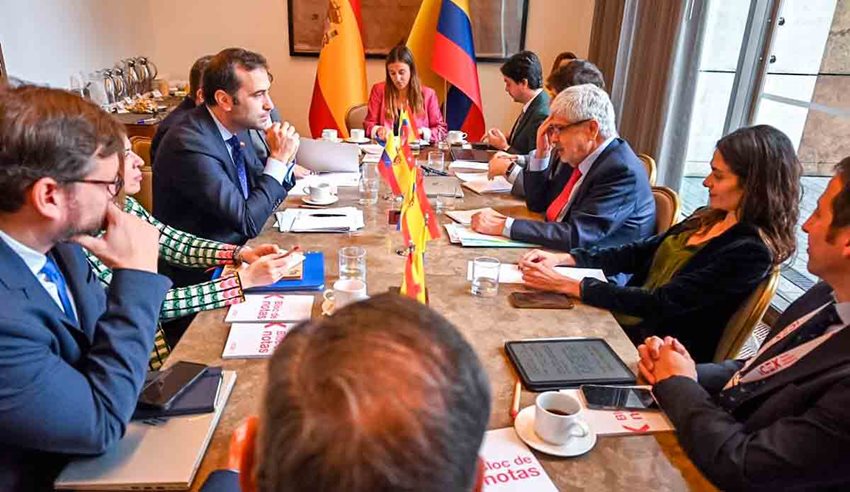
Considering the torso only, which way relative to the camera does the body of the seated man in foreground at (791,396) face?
to the viewer's left

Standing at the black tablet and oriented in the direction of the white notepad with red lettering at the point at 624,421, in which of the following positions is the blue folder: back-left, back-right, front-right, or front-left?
back-right

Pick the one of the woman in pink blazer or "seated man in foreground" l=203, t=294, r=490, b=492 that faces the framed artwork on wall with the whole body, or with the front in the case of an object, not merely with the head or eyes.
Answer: the seated man in foreground

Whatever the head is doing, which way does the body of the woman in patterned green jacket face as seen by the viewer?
to the viewer's right

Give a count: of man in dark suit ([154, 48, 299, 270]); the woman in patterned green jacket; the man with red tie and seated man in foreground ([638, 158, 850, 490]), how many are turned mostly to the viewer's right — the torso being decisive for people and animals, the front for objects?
2

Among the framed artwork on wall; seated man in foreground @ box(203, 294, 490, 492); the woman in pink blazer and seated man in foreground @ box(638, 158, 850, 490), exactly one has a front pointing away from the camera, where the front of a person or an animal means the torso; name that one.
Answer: seated man in foreground @ box(203, 294, 490, 492)

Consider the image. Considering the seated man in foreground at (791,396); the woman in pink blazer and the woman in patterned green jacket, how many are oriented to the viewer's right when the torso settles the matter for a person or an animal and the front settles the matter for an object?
1

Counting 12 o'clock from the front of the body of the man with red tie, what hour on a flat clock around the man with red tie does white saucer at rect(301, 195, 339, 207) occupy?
The white saucer is roughly at 12 o'clock from the man with red tie.

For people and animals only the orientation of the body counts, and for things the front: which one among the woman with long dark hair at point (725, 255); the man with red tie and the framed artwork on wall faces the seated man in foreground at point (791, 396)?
the framed artwork on wall

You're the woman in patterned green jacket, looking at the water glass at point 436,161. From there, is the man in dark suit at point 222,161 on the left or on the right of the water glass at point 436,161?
left

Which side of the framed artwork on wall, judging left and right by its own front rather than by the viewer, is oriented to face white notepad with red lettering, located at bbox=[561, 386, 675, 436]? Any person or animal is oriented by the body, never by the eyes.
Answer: front

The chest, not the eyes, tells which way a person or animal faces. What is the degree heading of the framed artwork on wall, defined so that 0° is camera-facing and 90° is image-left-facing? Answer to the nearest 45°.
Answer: approximately 0°

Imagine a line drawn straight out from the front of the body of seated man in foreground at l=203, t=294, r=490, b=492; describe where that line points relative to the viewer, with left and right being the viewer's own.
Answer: facing away from the viewer

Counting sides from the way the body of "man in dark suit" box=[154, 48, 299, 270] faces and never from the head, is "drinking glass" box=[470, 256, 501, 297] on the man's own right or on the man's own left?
on the man's own right

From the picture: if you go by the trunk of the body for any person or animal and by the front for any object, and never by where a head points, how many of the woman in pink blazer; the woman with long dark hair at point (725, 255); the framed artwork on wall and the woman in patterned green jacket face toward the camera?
2

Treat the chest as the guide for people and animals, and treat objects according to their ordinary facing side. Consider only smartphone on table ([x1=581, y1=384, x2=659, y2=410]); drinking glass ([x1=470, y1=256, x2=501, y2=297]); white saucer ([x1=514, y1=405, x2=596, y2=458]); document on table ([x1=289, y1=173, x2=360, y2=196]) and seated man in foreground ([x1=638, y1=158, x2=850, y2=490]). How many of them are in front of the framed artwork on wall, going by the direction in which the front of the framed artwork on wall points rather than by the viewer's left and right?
5

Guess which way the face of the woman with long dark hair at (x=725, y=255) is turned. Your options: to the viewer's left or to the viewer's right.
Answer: to the viewer's left

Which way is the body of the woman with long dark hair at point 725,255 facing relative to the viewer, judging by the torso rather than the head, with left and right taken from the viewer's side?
facing to the left of the viewer

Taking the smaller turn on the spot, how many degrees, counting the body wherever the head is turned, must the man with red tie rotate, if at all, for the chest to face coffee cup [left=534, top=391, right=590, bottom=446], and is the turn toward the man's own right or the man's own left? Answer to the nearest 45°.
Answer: approximately 90° to the man's own left
